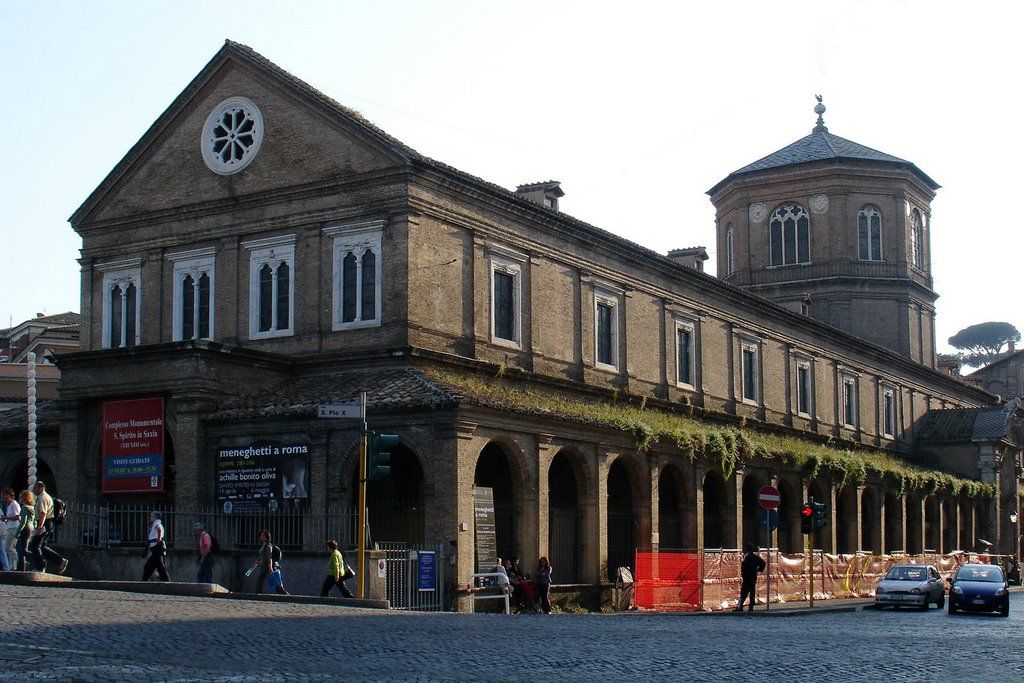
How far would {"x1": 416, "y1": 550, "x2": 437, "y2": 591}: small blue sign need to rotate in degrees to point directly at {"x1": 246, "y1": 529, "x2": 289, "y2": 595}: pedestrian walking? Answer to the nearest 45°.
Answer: approximately 45° to its right

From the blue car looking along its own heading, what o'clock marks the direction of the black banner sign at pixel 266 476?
The black banner sign is roughly at 2 o'clock from the blue car.

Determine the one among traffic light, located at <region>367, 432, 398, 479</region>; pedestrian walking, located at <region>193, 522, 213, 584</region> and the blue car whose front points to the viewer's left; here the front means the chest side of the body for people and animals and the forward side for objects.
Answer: the pedestrian walking

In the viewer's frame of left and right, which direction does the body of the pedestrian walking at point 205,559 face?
facing to the left of the viewer
